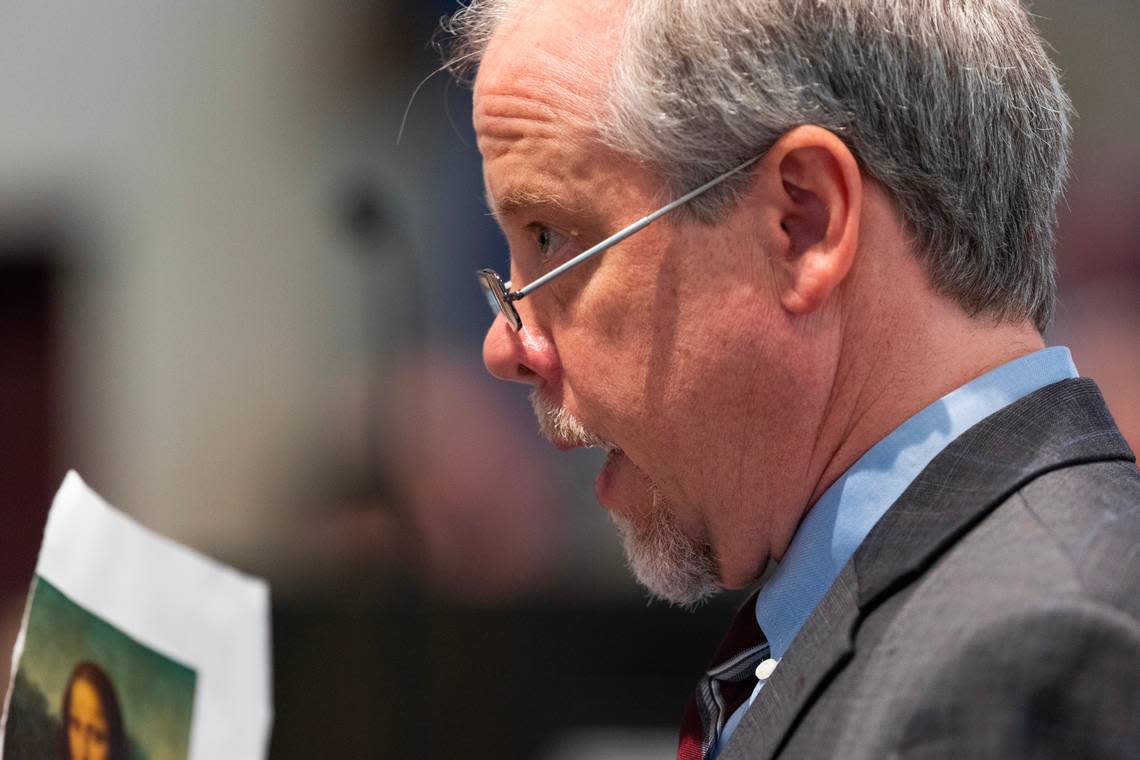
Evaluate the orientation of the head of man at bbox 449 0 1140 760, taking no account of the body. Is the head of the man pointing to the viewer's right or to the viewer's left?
to the viewer's left

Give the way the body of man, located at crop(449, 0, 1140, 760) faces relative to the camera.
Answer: to the viewer's left

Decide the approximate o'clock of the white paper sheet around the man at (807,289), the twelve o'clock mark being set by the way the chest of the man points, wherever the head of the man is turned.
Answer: The white paper sheet is roughly at 12 o'clock from the man.
